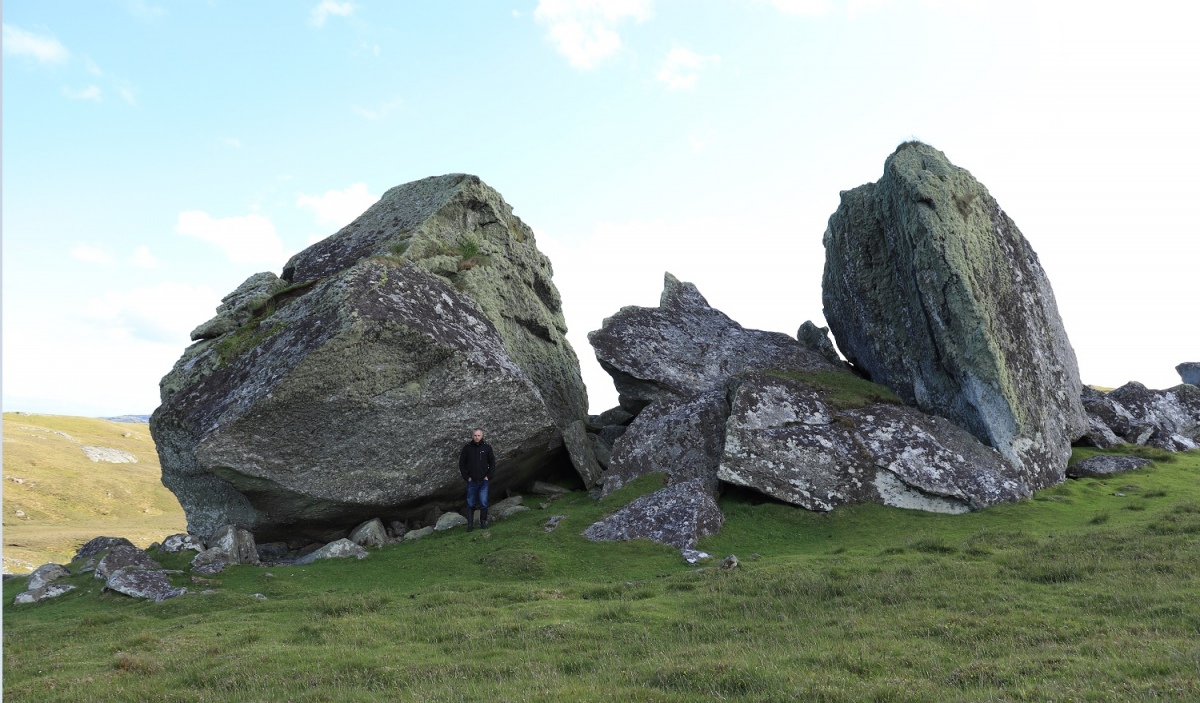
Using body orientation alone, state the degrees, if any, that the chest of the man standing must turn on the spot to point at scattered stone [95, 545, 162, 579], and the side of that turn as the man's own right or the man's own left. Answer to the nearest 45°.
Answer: approximately 90° to the man's own right

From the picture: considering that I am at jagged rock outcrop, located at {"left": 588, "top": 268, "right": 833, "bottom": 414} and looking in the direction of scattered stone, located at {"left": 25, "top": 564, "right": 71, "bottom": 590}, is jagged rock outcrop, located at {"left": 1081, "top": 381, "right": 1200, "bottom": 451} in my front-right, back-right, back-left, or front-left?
back-left

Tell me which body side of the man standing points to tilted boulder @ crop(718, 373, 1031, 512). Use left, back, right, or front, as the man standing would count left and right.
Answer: left

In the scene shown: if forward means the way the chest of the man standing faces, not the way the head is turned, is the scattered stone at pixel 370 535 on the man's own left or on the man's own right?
on the man's own right

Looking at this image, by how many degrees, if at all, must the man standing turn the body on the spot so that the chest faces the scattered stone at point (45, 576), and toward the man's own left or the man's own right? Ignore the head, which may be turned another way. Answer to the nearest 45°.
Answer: approximately 90° to the man's own right

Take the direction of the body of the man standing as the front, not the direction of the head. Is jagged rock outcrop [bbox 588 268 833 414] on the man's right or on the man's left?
on the man's left

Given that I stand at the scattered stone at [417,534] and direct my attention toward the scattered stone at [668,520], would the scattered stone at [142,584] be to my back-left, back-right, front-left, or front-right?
back-right

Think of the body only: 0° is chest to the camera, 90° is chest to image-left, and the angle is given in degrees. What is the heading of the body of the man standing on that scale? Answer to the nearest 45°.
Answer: approximately 0°

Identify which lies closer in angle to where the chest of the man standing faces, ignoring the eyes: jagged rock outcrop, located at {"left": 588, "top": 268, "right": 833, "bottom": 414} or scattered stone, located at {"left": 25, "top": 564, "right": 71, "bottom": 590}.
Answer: the scattered stone

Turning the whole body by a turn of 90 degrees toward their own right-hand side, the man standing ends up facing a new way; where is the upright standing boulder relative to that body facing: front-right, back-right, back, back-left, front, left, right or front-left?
back

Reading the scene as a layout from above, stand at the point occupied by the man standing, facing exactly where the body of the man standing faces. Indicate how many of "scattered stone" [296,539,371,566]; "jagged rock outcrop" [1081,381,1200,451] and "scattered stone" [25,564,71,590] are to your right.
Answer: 2

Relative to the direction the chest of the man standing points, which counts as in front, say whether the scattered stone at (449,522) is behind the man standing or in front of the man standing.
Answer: behind

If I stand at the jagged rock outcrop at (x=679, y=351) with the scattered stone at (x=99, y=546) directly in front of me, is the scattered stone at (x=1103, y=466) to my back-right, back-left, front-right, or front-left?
back-left

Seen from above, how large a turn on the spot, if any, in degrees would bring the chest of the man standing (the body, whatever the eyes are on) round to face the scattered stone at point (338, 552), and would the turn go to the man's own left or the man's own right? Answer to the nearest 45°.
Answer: approximately 90° to the man's own right

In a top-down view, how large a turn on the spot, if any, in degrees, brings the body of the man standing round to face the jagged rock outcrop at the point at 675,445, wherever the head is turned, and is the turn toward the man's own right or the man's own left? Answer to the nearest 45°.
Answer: approximately 90° to the man's own left

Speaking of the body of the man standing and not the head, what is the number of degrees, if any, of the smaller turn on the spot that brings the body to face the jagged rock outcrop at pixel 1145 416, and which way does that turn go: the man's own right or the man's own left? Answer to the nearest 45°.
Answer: approximately 90° to the man's own left
